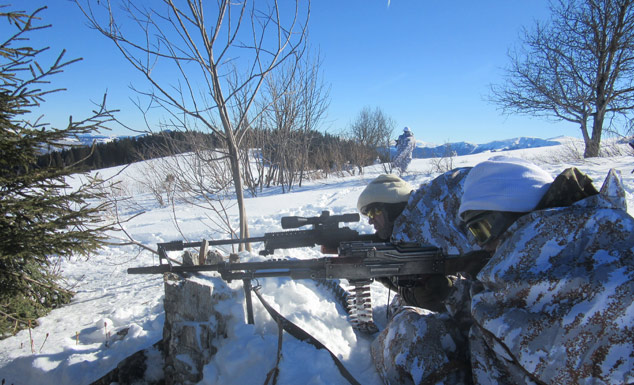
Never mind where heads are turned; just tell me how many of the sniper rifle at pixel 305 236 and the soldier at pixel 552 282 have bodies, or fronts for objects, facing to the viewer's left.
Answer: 2

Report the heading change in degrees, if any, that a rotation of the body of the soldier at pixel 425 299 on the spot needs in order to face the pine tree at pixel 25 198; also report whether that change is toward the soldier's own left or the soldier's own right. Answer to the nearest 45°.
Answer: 0° — they already face it

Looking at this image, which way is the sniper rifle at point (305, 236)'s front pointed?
to the viewer's left

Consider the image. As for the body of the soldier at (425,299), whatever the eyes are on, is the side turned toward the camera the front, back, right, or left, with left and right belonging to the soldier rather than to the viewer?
left

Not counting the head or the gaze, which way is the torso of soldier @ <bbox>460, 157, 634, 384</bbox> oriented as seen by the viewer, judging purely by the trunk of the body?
to the viewer's left

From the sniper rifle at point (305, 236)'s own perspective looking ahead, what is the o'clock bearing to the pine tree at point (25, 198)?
The pine tree is roughly at 12 o'clock from the sniper rifle.

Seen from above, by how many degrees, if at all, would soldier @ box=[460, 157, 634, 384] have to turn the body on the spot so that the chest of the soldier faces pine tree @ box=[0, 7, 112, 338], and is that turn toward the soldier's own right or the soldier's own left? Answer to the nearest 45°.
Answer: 0° — they already face it
